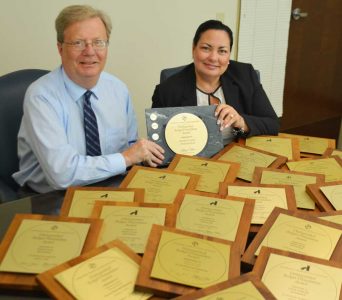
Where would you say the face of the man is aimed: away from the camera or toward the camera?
toward the camera

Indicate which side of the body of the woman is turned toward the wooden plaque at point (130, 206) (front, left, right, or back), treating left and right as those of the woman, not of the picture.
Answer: front

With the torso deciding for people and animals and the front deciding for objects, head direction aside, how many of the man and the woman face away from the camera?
0

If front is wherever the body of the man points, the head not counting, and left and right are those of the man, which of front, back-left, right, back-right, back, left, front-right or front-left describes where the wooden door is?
left

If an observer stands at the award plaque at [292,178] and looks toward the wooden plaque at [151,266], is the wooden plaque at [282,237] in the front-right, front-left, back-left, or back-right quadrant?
front-left

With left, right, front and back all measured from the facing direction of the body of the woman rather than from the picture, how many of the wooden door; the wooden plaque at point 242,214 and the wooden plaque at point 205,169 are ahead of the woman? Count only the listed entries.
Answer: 2

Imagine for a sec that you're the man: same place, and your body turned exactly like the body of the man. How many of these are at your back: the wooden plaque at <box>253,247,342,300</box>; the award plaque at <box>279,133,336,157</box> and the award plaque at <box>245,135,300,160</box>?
0

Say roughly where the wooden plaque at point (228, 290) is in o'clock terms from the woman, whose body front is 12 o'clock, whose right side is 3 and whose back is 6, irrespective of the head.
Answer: The wooden plaque is roughly at 12 o'clock from the woman.

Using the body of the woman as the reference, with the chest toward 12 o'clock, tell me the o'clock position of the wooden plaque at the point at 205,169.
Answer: The wooden plaque is roughly at 12 o'clock from the woman.

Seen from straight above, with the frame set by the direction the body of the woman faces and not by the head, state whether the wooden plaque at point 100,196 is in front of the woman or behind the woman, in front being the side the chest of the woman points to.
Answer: in front

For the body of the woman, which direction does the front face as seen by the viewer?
toward the camera

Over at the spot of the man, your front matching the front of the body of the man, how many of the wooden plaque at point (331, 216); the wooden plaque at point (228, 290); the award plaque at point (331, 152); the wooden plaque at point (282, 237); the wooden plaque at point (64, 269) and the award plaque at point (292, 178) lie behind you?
0

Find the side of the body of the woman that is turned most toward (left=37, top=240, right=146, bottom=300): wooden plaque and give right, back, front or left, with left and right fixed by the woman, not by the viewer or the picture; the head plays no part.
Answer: front

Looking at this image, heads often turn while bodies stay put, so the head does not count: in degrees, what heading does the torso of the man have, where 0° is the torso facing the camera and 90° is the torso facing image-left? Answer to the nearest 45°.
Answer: approximately 315°

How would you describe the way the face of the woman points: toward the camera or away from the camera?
toward the camera
